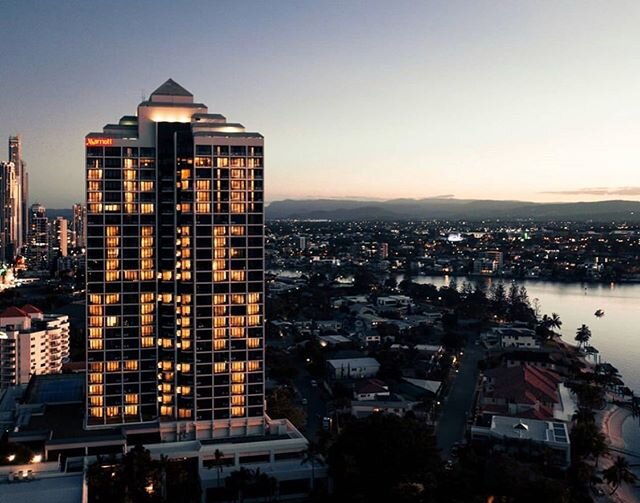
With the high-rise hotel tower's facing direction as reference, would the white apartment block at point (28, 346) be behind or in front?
behind

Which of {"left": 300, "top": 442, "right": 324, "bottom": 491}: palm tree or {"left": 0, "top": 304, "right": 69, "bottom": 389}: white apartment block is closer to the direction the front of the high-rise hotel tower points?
the palm tree

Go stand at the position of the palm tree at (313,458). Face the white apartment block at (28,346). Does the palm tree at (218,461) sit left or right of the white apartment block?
left

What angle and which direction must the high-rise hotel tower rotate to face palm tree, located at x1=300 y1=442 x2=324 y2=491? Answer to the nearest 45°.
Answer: approximately 45° to its left

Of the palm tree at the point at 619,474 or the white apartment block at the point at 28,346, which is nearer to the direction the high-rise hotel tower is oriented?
the palm tree

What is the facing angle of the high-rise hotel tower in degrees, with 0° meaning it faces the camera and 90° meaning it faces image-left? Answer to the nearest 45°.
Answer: approximately 0°

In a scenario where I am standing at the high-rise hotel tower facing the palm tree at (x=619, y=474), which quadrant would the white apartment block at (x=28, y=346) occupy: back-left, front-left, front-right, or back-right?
back-left

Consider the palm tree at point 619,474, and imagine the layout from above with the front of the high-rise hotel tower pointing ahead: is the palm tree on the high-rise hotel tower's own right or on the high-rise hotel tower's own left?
on the high-rise hotel tower's own left
